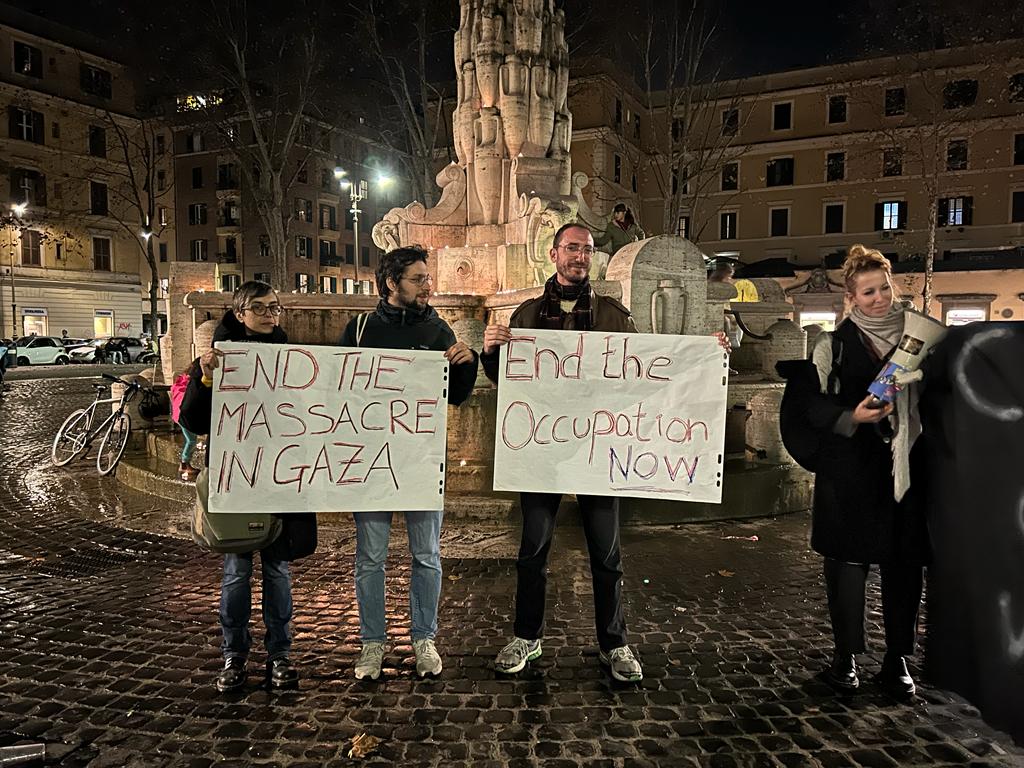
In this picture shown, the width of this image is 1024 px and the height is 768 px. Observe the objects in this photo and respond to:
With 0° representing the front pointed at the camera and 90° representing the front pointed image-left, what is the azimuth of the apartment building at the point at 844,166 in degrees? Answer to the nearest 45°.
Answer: approximately 0°

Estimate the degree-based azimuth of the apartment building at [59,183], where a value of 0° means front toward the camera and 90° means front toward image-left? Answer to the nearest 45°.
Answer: approximately 315°

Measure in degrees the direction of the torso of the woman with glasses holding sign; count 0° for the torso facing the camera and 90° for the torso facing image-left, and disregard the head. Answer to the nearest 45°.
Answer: approximately 0°

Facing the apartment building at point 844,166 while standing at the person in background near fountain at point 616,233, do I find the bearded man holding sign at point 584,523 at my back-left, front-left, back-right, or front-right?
back-right

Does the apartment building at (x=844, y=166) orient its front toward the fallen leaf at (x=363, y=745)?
yes

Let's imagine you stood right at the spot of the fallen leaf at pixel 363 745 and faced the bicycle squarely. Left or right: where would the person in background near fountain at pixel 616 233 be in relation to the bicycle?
right

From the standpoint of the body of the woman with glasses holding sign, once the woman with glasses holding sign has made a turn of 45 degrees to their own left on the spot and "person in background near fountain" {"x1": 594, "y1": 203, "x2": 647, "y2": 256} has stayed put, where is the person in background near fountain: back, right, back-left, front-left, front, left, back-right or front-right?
left
